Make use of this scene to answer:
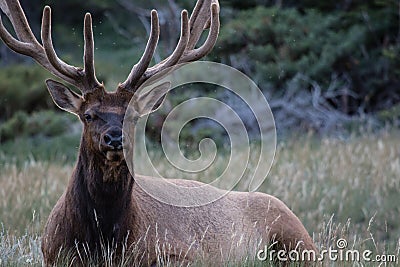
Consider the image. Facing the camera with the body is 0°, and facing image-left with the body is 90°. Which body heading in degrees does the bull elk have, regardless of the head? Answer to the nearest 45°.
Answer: approximately 45°
